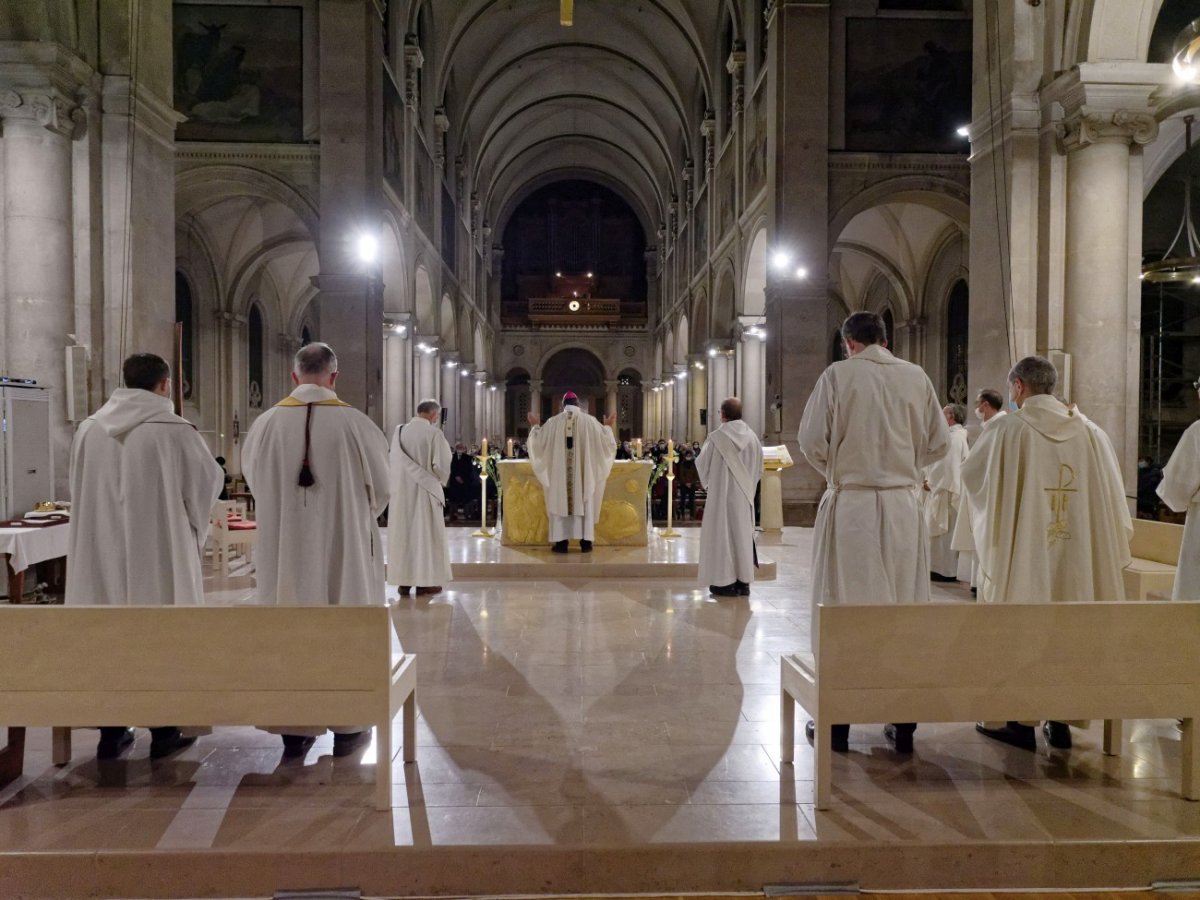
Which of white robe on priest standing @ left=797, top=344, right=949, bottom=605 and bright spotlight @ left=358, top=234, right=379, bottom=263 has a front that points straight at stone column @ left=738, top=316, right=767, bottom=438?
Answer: the white robe on priest standing

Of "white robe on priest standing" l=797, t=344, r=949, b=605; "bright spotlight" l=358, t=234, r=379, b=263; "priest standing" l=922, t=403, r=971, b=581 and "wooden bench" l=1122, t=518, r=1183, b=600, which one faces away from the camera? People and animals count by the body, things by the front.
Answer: "white robe on priest standing" l=797, t=344, r=949, b=605

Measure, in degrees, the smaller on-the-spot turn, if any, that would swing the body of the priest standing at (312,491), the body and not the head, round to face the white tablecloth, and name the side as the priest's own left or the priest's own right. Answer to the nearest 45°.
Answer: approximately 45° to the priest's own left

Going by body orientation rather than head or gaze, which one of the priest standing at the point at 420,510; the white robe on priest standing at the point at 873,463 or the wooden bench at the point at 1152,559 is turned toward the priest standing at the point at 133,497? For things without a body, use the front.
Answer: the wooden bench

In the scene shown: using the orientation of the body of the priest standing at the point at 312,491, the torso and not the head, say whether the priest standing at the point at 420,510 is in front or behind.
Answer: in front

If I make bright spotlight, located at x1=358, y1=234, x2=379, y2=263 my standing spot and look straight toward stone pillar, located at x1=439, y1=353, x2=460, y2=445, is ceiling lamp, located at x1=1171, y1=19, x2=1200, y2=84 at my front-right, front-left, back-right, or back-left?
back-right

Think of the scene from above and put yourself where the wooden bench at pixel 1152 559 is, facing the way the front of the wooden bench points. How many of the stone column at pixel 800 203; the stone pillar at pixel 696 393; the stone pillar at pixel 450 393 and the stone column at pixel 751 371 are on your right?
4

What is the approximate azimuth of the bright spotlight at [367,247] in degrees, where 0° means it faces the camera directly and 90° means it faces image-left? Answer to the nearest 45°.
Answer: approximately 0°

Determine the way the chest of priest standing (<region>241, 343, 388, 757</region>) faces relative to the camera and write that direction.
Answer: away from the camera

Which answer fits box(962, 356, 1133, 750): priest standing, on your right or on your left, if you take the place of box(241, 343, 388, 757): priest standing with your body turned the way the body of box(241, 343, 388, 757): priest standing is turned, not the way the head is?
on your right

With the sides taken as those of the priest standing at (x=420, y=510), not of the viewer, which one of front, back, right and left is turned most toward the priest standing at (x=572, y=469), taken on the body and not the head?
front

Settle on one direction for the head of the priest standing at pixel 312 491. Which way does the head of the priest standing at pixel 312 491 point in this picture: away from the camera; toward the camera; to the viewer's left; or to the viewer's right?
away from the camera

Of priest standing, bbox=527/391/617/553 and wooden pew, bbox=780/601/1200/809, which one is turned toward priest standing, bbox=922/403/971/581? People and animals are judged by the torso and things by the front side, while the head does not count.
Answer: the wooden pew

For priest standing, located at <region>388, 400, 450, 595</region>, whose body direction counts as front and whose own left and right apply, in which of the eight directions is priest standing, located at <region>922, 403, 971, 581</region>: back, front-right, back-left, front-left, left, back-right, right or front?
front-right

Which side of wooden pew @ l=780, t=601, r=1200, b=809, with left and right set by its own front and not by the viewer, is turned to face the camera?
back
